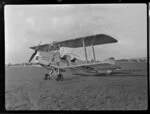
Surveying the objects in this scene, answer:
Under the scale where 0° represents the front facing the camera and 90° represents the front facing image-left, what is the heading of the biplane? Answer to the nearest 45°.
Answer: approximately 45°
